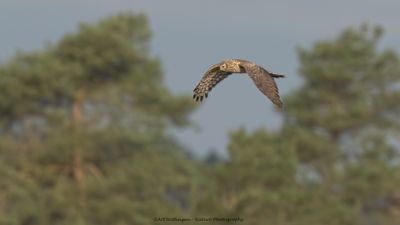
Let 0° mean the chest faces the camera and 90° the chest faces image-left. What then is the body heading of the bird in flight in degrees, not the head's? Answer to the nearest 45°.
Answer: approximately 45°
